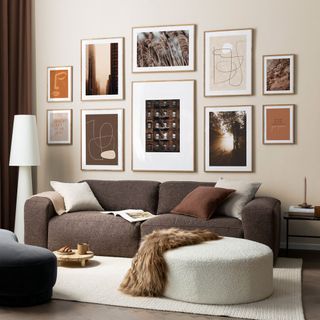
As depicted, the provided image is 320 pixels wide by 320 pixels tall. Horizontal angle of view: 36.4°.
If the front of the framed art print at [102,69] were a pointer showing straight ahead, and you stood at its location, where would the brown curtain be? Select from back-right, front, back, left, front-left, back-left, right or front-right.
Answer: right

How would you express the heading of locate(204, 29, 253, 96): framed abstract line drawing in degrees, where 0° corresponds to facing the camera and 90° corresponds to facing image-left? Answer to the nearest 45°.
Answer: approximately 0°

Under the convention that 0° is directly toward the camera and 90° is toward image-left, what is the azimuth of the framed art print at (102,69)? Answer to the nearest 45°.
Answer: approximately 0°

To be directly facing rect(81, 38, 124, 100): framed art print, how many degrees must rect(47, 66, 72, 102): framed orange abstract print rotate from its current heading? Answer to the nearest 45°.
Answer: approximately 45° to its left

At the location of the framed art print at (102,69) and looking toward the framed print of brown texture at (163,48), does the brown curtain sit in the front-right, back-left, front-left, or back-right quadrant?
back-right
